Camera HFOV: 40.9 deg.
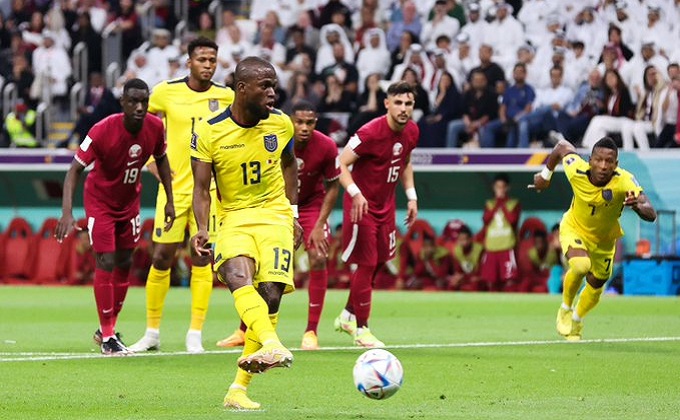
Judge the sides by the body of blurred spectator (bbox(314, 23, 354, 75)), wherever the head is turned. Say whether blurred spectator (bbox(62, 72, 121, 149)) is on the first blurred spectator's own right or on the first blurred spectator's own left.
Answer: on the first blurred spectator's own right

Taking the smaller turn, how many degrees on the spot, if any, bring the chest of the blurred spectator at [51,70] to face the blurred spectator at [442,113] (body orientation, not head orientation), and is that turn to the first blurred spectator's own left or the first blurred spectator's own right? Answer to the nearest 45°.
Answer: approximately 45° to the first blurred spectator's own left

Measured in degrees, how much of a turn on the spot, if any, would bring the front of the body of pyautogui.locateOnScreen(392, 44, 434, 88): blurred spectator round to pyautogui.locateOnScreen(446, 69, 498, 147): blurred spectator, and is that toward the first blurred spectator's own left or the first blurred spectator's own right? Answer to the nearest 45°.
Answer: approximately 45° to the first blurred spectator's own left

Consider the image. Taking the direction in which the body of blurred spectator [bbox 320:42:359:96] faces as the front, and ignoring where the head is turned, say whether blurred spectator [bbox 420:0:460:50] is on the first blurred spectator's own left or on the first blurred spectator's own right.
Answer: on the first blurred spectator's own left

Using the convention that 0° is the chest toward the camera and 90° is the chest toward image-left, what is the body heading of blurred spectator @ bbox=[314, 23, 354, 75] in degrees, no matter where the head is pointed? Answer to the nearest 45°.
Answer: approximately 0°

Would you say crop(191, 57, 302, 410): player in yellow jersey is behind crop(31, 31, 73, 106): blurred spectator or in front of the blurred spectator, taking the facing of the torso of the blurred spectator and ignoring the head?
in front
